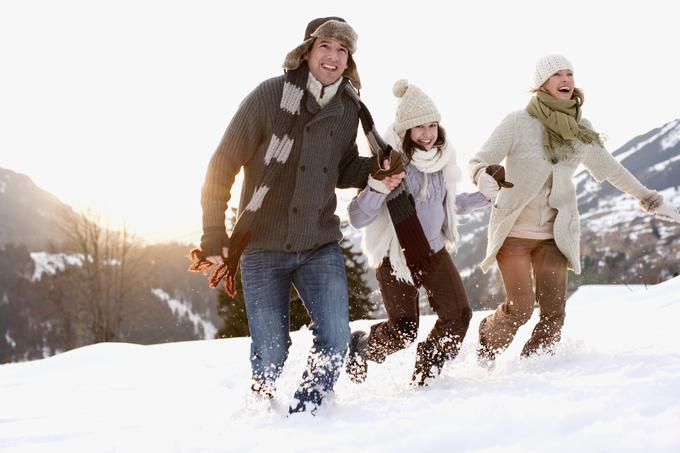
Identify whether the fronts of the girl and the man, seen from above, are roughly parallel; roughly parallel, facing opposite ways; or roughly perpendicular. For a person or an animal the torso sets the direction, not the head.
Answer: roughly parallel

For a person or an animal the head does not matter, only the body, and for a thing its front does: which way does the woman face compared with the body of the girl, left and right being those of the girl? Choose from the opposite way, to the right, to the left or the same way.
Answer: the same way

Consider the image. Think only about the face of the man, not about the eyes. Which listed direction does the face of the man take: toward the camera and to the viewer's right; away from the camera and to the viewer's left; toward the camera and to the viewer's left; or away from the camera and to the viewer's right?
toward the camera and to the viewer's right

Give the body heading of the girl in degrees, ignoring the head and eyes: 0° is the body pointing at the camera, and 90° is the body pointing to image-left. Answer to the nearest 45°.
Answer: approximately 315°

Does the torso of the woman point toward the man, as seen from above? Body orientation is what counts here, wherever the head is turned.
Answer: no

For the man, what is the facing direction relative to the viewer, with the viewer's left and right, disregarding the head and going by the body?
facing the viewer and to the right of the viewer

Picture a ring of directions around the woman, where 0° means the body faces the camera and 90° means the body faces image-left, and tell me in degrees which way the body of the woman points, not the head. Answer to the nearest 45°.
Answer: approximately 315°

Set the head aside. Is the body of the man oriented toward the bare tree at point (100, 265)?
no

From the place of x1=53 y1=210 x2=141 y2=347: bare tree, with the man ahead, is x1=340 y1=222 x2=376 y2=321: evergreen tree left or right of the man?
left

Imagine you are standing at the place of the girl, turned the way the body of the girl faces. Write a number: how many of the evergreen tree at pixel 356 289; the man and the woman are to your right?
1

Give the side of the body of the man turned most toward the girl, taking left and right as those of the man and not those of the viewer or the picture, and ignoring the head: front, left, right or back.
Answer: left
